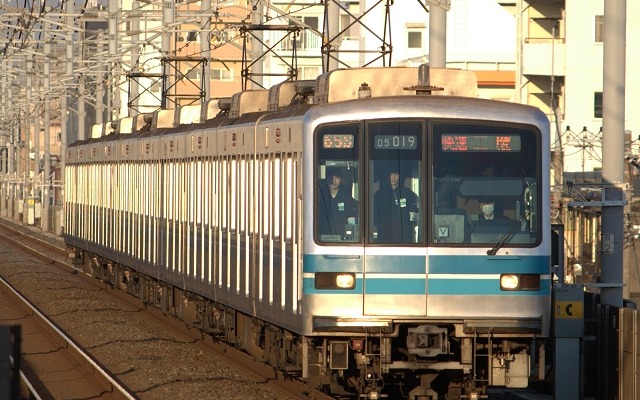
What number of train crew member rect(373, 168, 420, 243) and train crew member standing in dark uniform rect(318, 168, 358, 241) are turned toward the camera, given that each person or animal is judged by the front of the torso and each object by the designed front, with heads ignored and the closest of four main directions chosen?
2

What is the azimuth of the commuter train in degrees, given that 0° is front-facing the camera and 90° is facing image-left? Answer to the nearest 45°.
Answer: approximately 0°

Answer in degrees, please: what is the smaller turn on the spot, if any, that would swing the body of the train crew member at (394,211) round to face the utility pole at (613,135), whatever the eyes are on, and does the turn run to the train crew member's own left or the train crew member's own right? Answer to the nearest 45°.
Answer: approximately 135° to the train crew member's own left

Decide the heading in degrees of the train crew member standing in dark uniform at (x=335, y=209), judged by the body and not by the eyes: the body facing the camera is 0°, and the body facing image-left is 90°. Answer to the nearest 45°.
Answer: approximately 0°

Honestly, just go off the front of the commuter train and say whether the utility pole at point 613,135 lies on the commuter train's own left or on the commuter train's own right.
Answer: on the commuter train's own left

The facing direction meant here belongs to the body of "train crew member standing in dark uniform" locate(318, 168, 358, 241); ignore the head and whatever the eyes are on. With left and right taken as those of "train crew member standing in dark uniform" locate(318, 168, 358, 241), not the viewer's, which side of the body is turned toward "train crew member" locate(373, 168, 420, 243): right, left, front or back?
left

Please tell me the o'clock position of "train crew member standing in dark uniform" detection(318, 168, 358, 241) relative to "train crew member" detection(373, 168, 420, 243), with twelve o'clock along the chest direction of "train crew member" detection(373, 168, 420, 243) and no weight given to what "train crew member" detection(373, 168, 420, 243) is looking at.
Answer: "train crew member standing in dark uniform" detection(318, 168, 358, 241) is roughly at 3 o'clock from "train crew member" detection(373, 168, 420, 243).
